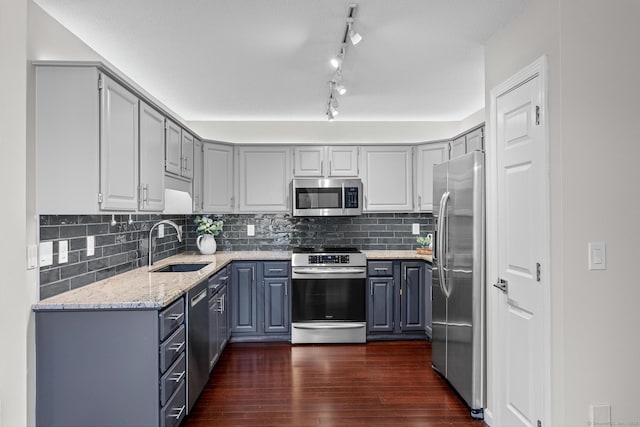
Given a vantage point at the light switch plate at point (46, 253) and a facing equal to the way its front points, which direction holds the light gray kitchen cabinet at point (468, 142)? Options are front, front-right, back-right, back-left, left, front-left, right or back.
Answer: front-left

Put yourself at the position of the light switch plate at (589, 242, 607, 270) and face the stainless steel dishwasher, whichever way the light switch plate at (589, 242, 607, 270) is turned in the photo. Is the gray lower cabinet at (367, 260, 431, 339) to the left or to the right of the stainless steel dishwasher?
right

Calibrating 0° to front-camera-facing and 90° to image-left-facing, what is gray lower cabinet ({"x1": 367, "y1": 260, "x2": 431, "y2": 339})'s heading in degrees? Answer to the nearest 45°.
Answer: approximately 0°

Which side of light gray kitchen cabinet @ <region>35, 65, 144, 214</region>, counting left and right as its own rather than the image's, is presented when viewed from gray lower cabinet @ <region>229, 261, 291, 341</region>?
left

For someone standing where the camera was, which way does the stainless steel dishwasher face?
facing to the right of the viewer

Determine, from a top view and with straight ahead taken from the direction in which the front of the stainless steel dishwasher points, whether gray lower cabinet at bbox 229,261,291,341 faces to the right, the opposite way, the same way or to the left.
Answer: to the right

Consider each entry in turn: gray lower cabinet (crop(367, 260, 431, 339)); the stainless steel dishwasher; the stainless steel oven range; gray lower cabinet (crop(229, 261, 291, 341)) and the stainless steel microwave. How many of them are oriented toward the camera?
4

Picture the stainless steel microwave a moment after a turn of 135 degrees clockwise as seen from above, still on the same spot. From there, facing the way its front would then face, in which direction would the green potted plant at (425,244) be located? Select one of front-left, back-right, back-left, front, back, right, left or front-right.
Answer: back-right

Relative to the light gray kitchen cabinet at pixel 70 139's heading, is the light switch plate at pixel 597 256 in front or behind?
in front

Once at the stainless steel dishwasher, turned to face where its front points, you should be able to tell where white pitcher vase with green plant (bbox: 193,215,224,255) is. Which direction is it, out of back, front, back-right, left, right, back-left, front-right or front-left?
left
